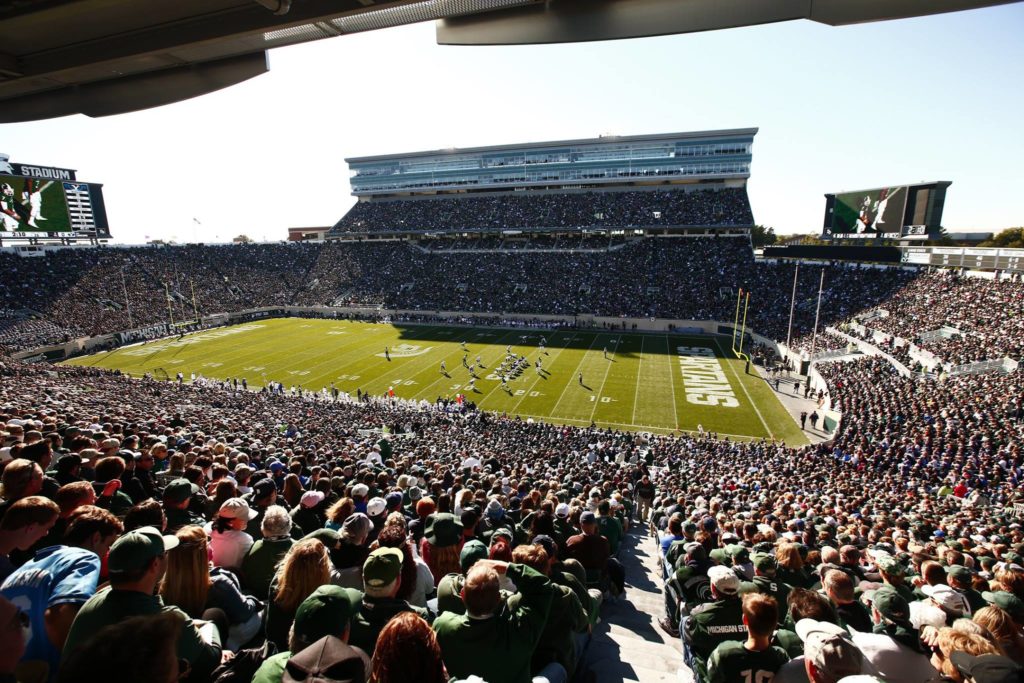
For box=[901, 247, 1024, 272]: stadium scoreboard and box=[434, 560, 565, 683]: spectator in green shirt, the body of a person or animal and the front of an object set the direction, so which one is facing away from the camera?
the spectator in green shirt

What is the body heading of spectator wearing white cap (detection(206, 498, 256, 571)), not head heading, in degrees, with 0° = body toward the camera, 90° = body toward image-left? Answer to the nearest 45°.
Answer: approximately 225°

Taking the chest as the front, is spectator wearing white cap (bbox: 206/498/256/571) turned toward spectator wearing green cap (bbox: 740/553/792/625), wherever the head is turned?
no

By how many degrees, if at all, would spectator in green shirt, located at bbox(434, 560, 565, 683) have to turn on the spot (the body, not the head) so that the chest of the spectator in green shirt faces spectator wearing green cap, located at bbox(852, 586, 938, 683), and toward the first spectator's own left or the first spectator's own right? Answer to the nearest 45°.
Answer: approximately 90° to the first spectator's own right

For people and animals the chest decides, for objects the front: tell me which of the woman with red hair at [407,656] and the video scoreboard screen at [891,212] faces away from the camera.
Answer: the woman with red hair

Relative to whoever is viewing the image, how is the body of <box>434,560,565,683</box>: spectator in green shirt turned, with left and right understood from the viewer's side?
facing away from the viewer

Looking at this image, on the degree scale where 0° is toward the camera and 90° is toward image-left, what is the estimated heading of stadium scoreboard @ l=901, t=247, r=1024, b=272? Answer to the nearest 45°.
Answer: approximately 45°

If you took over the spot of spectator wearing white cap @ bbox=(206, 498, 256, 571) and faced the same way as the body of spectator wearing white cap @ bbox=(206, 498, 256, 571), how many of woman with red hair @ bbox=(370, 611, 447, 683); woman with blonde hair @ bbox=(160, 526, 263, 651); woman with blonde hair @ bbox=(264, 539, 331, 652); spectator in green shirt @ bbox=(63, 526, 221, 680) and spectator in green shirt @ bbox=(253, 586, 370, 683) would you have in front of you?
0

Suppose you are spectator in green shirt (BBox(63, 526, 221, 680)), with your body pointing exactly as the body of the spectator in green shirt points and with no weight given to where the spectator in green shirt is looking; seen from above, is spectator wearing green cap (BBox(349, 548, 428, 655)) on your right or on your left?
on your right

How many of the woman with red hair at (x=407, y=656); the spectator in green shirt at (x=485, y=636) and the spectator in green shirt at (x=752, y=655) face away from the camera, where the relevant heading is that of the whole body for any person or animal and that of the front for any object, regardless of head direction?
3

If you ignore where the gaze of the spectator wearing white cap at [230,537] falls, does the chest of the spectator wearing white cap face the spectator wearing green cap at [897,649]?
no

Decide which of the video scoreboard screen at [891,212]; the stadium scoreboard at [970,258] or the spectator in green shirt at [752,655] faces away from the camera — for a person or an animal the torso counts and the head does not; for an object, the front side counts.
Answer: the spectator in green shirt

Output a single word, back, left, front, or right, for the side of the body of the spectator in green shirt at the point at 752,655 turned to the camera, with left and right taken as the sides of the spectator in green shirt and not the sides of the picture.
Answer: back

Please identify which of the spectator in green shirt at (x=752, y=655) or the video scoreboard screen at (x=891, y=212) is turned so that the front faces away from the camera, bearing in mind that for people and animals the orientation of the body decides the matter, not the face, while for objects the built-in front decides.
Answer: the spectator in green shirt

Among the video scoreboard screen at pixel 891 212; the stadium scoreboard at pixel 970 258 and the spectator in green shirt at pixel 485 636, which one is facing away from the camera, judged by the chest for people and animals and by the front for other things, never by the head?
the spectator in green shirt

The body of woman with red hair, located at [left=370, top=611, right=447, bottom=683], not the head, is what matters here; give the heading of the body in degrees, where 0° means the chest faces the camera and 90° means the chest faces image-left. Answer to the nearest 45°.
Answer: approximately 180°

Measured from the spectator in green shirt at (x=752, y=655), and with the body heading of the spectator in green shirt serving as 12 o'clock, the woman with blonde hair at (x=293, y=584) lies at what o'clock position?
The woman with blonde hair is roughly at 8 o'clock from the spectator in green shirt.

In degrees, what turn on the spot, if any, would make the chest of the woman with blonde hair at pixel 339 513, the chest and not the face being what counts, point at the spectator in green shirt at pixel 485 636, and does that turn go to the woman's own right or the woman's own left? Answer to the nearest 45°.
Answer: approximately 135° to the woman's own right

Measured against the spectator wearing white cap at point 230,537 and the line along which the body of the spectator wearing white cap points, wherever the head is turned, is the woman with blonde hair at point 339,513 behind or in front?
in front
